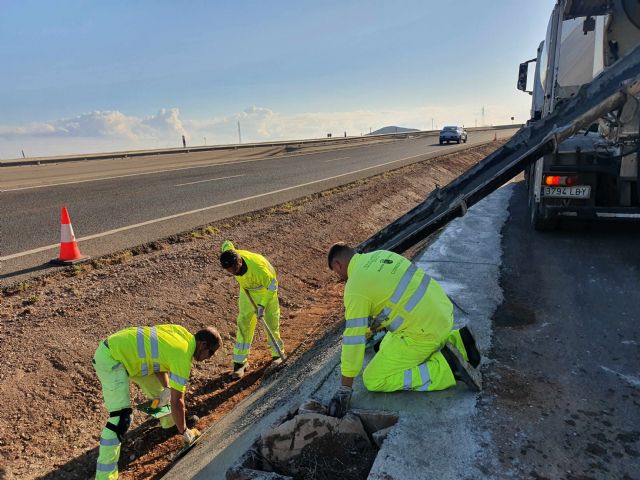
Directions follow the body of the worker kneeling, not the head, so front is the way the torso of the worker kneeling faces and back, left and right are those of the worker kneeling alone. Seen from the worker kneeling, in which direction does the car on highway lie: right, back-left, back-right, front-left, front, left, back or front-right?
right

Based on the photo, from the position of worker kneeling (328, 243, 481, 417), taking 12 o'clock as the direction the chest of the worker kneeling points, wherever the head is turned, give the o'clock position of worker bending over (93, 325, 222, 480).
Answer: The worker bending over is roughly at 12 o'clock from the worker kneeling.

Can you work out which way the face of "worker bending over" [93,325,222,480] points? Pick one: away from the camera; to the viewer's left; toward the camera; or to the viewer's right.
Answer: to the viewer's right

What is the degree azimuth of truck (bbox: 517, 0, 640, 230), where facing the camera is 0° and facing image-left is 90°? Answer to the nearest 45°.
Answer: approximately 180°

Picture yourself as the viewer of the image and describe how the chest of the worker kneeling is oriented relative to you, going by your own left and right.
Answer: facing to the left of the viewer

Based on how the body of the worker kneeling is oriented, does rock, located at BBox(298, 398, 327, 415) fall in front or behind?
in front

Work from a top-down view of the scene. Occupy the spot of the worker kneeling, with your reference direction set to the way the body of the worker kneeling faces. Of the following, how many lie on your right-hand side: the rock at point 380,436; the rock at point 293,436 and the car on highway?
1

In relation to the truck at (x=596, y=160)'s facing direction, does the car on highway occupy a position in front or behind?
in front

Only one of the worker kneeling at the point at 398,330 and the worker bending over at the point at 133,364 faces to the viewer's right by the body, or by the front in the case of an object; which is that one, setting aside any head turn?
the worker bending over

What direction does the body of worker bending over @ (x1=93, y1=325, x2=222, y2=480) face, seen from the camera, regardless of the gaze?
to the viewer's right

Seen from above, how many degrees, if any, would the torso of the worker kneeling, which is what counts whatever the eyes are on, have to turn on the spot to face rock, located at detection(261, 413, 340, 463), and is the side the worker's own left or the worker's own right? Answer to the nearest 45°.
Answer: approximately 45° to the worker's own left

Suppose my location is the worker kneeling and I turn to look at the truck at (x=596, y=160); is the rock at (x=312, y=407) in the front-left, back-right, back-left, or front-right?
back-left

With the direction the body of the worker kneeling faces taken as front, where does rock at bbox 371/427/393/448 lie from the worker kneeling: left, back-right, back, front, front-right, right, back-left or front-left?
left

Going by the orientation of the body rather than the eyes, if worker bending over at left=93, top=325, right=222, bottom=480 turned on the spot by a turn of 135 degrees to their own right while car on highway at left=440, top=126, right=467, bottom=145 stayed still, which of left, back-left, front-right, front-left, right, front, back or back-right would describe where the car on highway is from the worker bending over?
back

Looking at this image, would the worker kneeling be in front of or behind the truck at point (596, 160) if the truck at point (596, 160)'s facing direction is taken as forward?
behind
